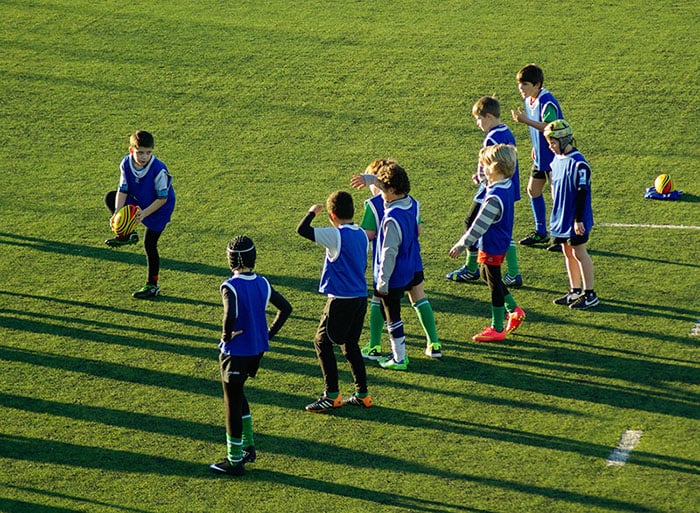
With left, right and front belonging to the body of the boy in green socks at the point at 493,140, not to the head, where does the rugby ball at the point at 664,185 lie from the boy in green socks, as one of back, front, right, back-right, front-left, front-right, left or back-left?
back-right

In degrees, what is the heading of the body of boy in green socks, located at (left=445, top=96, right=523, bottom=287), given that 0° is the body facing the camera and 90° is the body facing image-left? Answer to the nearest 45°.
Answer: approximately 90°

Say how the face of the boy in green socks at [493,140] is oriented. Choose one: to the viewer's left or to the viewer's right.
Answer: to the viewer's left
